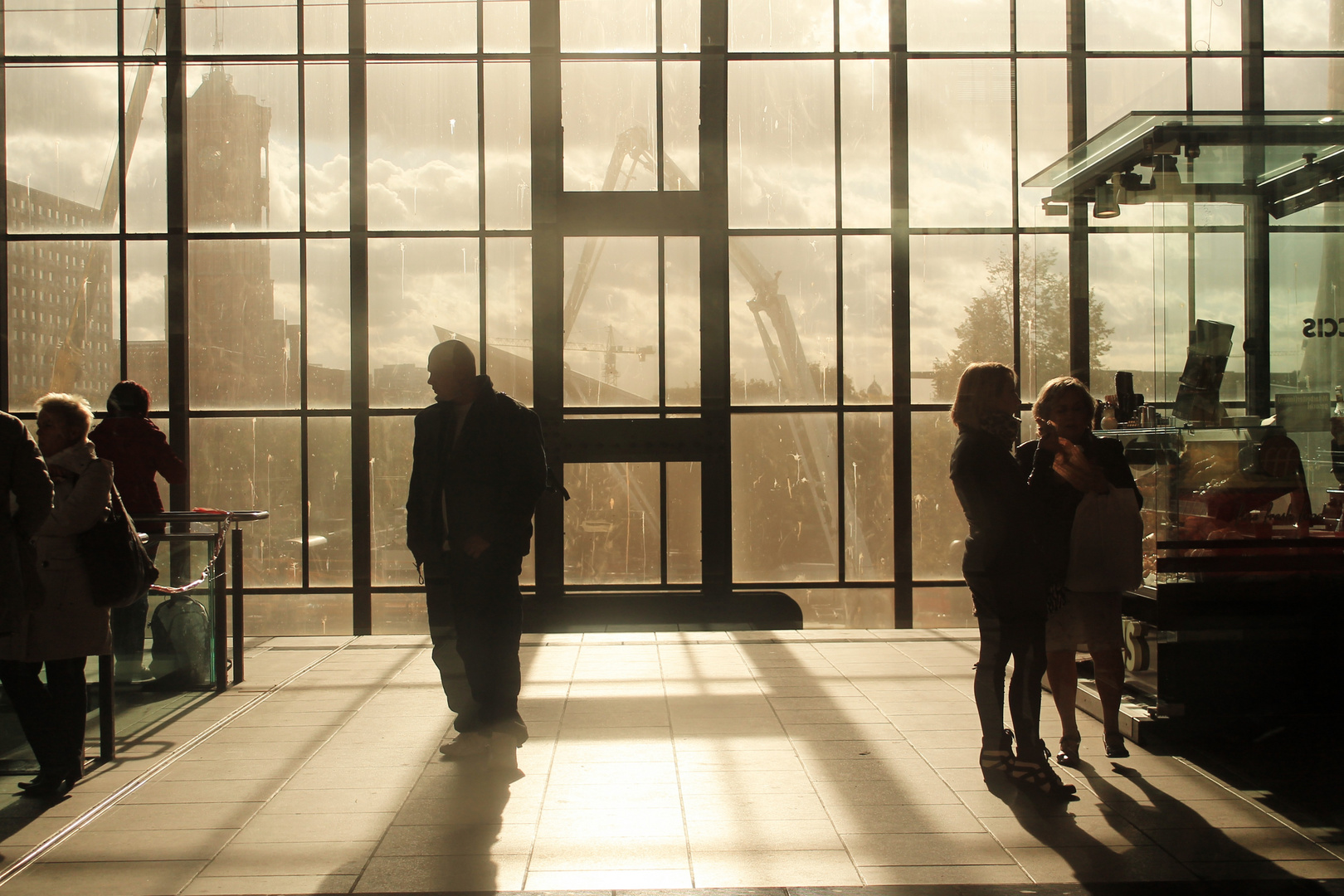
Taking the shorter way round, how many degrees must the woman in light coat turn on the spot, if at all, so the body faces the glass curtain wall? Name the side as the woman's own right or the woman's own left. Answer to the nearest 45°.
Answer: approximately 135° to the woman's own right

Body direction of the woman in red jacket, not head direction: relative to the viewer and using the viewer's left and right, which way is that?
facing away from the viewer

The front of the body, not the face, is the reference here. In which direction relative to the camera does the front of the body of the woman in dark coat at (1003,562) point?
to the viewer's right

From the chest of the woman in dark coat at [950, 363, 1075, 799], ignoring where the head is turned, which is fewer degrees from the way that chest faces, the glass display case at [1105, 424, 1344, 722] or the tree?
the glass display case

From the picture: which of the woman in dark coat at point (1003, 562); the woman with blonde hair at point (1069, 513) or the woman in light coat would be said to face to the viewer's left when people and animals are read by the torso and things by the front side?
the woman in light coat

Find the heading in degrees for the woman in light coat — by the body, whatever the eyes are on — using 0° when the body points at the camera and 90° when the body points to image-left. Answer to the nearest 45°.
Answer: approximately 90°

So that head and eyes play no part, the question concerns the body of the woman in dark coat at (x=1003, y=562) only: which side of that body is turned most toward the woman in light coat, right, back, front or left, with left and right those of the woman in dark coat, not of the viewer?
back

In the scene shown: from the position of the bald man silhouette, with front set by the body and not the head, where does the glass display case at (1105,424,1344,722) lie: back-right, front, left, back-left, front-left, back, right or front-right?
back-left

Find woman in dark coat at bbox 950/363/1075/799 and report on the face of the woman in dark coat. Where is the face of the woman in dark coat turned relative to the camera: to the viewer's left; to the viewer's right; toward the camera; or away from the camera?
to the viewer's right
